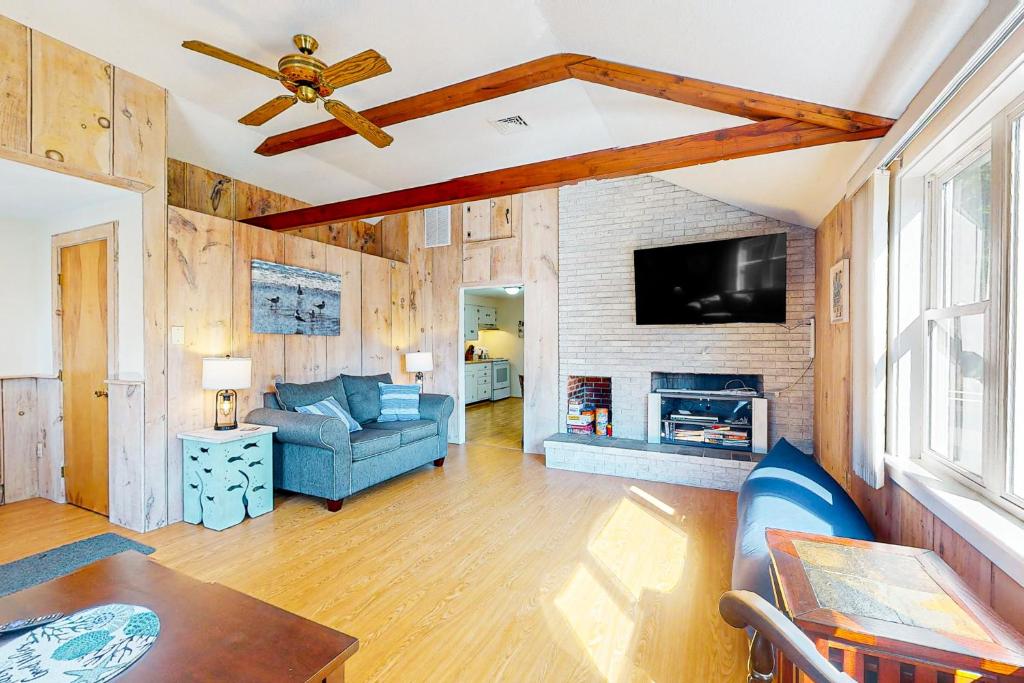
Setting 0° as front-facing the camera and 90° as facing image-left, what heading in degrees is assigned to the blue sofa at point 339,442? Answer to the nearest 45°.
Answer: approximately 315°

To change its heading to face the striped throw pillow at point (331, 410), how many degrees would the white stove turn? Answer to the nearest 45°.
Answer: approximately 45° to its right

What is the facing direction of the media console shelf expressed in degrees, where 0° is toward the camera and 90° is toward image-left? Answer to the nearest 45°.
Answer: approximately 0°

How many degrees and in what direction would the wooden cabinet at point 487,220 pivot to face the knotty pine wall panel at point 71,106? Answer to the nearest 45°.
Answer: approximately 45° to its right

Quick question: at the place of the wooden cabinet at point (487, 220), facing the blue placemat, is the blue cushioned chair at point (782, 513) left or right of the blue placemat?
left

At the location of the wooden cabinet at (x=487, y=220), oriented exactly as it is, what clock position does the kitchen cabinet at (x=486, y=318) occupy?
The kitchen cabinet is roughly at 6 o'clock from the wooden cabinet.

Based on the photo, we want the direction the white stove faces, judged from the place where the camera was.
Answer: facing the viewer and to the right of the viewer

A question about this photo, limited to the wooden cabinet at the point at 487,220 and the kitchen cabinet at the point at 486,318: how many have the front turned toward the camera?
2

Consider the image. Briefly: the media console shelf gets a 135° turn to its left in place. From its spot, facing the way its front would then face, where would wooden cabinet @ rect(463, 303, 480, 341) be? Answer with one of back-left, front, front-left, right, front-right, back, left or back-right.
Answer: left

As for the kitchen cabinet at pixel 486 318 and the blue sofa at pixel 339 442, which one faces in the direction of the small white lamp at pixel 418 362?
the kitchen cabinet

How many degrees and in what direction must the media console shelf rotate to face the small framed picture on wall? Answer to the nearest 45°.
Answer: approximately 45° to its left

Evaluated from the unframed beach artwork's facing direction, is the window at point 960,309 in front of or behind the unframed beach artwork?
in front

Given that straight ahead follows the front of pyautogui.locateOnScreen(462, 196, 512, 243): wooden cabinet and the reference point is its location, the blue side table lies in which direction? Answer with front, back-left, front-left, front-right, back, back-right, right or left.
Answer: front-right

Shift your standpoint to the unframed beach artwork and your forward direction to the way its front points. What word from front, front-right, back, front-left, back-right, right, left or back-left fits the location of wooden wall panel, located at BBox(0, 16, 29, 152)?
right

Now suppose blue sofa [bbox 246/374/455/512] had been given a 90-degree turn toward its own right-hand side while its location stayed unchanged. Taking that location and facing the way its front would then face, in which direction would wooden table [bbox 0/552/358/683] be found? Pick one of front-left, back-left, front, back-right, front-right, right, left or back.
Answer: front-left

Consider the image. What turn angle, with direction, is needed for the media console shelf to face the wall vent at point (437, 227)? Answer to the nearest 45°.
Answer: approximately 90° to its right
